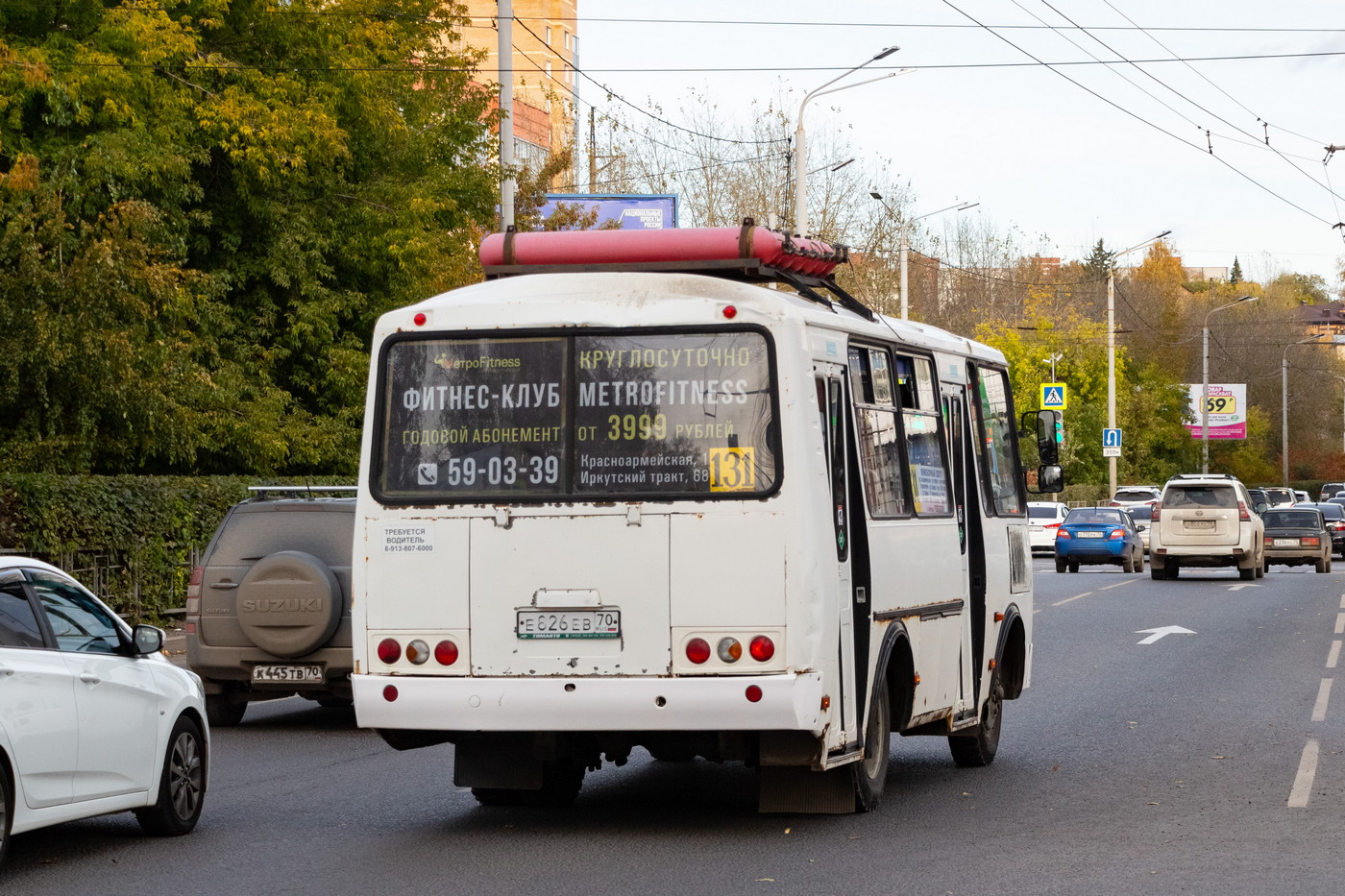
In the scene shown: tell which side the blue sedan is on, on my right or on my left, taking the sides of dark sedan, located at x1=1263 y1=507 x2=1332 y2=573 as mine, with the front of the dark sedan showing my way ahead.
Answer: on my left

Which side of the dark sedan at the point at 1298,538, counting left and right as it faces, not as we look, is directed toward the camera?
back

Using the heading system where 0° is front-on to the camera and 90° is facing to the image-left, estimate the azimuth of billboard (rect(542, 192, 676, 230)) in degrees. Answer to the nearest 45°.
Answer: approximately 0°

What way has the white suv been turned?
away from the camera

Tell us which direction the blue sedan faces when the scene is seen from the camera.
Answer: facing away from the viewer

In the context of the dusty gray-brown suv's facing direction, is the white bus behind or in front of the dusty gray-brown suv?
behind

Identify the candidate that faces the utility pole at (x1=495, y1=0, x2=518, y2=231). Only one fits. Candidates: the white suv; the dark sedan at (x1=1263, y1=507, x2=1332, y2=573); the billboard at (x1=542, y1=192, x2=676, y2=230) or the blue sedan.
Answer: the billboard

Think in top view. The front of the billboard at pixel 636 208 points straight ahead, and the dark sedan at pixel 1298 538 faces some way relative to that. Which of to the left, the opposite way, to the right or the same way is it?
the opposite way

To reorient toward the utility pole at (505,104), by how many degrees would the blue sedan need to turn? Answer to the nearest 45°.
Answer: approximately 180°

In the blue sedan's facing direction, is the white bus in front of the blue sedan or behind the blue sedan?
behind

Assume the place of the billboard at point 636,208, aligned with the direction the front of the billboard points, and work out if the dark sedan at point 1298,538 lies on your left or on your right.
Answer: on your left

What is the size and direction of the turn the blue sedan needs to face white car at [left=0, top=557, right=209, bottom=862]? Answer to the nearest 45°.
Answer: approximately 180°

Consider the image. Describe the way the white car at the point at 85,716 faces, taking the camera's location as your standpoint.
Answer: facing away from the viewer and to the right of the viewer

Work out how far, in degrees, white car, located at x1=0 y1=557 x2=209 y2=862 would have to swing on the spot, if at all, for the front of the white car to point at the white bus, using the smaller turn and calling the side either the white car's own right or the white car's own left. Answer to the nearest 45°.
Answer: approximately 45° to the white car's own right

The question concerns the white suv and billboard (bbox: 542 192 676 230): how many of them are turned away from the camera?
1
